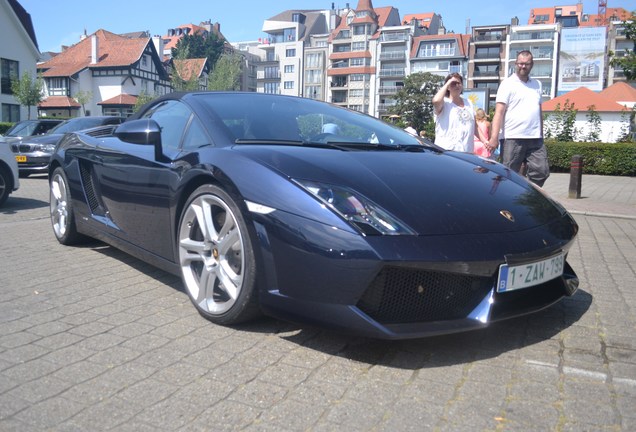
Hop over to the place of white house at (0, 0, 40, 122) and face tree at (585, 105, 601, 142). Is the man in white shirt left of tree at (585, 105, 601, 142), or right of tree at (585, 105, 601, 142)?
right

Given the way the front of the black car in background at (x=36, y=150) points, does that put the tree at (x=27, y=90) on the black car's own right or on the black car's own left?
on the black car's own right

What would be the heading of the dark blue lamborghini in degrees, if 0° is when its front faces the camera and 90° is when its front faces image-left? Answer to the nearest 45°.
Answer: approximately 315°

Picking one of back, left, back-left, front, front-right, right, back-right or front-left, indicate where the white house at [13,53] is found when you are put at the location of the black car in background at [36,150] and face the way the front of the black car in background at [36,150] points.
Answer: back-right

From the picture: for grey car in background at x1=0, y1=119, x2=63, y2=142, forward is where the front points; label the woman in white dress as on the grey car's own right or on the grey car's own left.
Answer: on the grey car's own left

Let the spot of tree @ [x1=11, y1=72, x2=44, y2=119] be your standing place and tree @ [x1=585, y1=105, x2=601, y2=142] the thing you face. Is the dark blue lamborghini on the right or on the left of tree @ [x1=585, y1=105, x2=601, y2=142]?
right

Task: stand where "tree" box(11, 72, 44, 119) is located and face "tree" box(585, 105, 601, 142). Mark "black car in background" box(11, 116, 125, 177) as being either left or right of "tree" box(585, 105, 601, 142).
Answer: right

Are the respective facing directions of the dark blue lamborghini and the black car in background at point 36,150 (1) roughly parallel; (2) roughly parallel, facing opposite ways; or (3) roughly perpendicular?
roughly perpendicular
